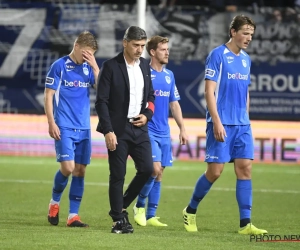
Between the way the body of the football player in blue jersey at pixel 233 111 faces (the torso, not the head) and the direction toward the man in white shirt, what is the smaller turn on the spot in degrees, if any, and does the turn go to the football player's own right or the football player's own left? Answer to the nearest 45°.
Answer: approximately 90° to the football player's own right

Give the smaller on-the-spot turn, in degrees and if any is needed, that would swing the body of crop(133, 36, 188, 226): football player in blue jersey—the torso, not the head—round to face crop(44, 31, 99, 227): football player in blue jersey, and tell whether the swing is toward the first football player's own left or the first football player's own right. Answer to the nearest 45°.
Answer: approximately 90° to the first football player's own right

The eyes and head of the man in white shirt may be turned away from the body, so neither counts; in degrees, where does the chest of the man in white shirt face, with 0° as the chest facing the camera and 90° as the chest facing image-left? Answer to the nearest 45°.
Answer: approximately 315°

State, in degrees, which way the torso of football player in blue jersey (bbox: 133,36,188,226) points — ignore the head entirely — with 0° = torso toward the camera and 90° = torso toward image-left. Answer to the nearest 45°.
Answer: approximately 315°

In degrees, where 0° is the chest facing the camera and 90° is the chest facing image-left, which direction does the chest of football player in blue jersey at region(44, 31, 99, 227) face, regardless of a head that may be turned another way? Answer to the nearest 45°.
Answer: approximately 315°
